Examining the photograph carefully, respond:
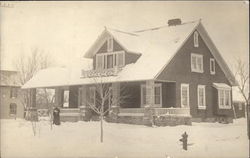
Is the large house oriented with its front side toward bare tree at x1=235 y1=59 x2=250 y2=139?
no

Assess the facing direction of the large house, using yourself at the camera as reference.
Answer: facing the viewer and to the left of the viewer

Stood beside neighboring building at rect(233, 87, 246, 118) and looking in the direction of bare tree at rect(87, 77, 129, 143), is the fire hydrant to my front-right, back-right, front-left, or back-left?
front-left

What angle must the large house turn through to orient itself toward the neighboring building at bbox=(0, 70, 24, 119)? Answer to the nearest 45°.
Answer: approximately 45° to its right

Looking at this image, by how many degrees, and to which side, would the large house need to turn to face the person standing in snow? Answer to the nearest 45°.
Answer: approximately 45° to its right

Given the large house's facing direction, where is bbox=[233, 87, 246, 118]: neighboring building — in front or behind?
behind
